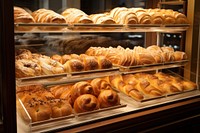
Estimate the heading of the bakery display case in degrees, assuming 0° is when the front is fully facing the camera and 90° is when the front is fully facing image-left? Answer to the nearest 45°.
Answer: approximately 315°
